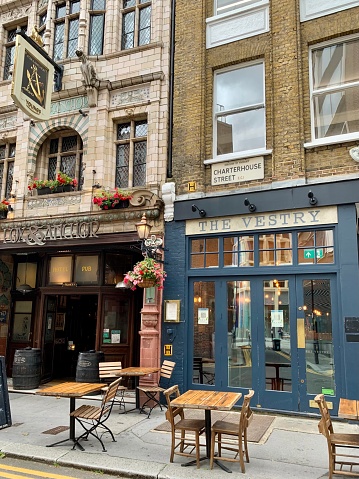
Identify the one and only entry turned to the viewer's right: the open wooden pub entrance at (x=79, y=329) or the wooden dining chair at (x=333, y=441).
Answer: the wooden dining chair

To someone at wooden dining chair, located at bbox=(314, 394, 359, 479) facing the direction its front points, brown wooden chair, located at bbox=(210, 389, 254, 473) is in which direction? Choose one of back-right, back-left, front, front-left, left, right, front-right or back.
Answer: back

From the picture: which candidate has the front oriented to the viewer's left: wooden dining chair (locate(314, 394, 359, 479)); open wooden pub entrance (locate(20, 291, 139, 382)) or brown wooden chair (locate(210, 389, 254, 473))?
brown wooden chair (locate(210, 389, 254, 473))

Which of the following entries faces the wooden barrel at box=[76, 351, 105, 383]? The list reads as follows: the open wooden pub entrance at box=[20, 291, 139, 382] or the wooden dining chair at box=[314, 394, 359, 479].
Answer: the open wooden pub entrance

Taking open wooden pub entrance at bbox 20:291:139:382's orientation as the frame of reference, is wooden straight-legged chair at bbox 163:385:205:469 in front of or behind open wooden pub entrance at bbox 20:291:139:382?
in front

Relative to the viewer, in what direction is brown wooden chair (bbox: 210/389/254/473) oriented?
to the viewer's left

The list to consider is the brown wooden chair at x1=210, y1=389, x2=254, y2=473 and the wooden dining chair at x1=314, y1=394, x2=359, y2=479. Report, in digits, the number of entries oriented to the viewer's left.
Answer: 1

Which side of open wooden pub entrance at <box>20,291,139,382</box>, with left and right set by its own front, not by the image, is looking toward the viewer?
front

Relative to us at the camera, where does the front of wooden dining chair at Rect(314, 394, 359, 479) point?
facing to the right of the viewer

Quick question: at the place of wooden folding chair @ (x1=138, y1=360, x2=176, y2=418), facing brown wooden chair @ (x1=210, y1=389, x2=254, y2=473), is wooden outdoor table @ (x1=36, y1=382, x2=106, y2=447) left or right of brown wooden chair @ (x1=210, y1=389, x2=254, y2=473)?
right

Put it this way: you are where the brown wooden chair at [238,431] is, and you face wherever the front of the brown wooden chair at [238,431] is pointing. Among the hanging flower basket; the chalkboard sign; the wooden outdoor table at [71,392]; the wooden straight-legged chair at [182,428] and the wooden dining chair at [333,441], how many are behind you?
1

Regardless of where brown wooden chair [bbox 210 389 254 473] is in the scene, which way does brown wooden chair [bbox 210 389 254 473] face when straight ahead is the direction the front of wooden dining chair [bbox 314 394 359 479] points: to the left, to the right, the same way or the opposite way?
the opposite way

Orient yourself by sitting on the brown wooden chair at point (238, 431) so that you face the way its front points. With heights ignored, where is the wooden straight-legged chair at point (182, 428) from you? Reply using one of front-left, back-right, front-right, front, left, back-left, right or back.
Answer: front

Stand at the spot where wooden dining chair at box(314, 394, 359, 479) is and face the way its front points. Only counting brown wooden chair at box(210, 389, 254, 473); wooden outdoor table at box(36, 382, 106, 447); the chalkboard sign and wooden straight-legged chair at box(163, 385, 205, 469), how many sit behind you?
4

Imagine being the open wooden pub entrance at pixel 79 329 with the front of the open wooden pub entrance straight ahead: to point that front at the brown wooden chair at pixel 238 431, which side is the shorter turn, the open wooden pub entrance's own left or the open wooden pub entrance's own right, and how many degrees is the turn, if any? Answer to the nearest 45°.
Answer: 0° — it already faces it

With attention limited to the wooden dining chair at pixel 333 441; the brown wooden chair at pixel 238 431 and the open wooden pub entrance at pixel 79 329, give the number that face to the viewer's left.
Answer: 1

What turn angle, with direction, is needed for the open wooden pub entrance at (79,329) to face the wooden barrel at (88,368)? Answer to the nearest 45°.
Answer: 0° — it already faces it

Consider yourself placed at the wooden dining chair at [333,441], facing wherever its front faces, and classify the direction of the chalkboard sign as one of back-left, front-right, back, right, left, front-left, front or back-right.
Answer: back

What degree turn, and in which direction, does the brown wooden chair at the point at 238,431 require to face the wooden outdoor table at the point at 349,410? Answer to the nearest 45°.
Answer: approximately 180°
